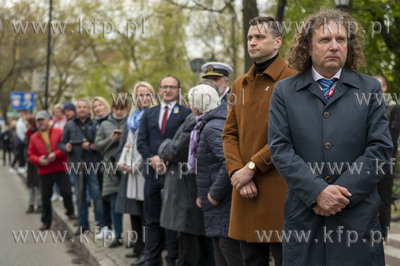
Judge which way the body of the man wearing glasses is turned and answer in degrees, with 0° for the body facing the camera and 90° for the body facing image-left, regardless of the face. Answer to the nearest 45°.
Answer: approximately 0°

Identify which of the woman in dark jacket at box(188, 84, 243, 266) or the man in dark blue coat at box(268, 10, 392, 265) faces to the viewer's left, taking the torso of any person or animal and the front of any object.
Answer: the woman in dark jacket

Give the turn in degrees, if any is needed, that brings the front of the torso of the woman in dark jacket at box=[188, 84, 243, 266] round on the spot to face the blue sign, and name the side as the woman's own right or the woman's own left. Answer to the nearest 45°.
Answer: approximately 45° to the woman's own right

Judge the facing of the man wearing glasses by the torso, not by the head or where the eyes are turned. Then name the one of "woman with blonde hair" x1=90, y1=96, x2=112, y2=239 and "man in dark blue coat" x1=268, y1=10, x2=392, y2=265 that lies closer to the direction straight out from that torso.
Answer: the man in dark blue coat

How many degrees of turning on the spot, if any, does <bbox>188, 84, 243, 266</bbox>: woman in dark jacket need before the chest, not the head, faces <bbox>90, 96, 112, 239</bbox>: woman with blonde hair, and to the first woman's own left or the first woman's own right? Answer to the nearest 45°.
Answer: approximately 45° to the first woman's own right

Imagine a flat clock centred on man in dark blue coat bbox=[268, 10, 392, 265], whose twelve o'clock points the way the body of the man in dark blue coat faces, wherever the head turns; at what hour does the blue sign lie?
The blue sign is roughly at 5 o'clock from the man in dark blue coat.

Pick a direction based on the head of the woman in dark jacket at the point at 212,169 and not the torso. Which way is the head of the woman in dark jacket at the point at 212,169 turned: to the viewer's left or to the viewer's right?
to the viewer's left

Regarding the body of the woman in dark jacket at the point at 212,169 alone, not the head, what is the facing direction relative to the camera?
to the viewer's left

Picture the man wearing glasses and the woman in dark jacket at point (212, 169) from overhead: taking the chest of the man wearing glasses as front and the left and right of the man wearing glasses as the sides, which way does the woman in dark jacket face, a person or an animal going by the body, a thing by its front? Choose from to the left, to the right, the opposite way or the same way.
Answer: to the right

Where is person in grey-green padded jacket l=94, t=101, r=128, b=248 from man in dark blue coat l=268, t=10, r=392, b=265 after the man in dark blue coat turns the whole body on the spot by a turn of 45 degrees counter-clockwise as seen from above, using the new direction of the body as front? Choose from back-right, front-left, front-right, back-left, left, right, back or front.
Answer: back
